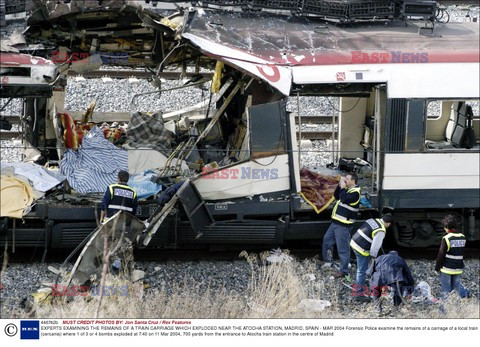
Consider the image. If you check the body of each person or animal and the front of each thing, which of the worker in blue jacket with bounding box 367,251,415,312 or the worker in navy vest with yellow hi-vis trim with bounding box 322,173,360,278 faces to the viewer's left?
the worker in navy vest with yellow hi-vis trim

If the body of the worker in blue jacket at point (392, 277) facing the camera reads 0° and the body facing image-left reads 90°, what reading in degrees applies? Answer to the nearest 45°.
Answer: approximately 180°

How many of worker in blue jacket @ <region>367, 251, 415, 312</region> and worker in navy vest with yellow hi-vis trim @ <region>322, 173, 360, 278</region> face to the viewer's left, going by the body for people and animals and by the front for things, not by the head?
1

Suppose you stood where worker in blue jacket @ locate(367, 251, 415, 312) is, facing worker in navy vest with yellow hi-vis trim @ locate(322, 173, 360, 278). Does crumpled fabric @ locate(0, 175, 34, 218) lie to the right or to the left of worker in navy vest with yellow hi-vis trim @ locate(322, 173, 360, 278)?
left

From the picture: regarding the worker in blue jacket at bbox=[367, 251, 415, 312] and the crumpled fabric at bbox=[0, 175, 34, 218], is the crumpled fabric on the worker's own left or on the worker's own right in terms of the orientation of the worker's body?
on the worker's own left

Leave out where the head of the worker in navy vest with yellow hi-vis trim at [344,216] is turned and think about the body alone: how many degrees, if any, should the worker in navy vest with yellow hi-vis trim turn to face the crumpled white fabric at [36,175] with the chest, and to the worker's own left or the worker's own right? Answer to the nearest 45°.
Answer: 0° — they already face it

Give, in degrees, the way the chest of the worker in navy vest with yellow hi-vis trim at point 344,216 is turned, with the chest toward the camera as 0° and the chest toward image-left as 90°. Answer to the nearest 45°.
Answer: approximately 90°

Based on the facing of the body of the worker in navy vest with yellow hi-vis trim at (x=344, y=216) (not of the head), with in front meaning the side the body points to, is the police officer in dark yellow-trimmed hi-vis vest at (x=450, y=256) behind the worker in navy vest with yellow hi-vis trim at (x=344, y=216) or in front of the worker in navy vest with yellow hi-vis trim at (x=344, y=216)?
behind

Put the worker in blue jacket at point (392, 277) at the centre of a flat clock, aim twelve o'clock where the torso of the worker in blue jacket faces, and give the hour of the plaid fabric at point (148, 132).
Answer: The plaid fabric is roughly at 10 o'clock from the worker in blue jacket.

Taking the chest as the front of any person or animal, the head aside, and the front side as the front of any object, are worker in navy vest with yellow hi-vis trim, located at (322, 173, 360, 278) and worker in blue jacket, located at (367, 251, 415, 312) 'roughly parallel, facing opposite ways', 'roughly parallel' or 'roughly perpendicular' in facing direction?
roughly perpendicular

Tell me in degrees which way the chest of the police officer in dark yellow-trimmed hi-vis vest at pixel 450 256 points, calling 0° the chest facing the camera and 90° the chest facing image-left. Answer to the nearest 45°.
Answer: approximately 135°
